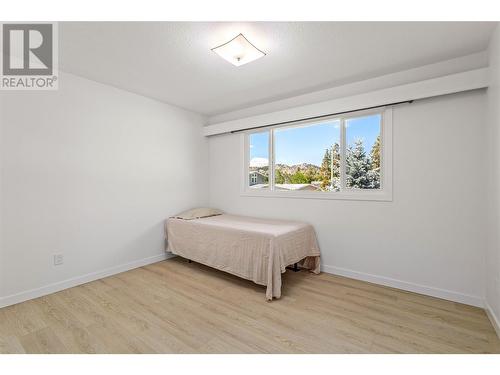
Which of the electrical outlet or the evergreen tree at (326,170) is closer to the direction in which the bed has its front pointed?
the evergreen tree

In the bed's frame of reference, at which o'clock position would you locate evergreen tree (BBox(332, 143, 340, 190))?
The evergreen tree is roughly at 10 o'clock from the bed.

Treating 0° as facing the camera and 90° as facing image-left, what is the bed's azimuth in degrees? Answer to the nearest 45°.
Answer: approximately 315°

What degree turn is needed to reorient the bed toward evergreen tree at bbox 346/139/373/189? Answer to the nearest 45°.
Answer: approximately 45° to its left

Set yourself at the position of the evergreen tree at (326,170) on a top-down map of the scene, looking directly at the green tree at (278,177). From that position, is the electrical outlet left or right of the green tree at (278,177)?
left

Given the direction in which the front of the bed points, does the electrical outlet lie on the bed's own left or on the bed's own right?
on the bed's own right
